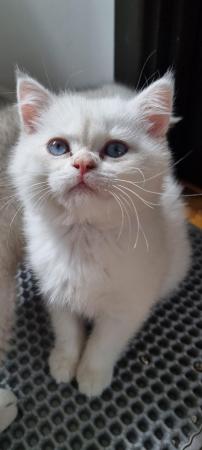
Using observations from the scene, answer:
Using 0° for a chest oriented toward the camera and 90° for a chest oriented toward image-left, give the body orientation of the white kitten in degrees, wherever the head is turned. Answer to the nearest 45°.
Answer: approximately 0°
